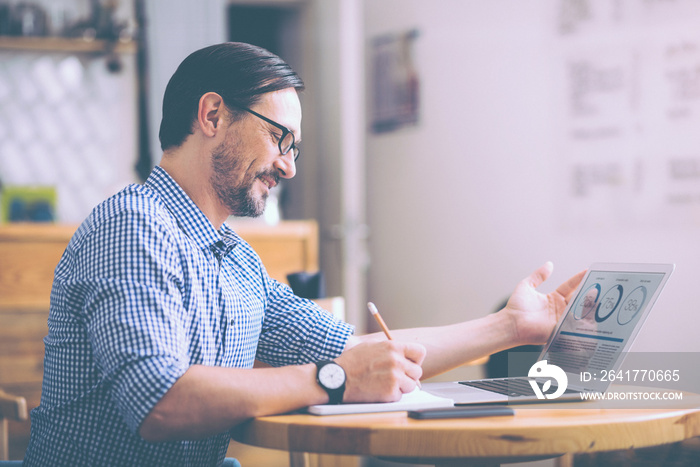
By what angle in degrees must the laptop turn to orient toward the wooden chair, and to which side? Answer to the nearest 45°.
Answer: approximately 45° to its right

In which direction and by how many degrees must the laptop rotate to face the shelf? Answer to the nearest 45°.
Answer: approximately 90° to its right

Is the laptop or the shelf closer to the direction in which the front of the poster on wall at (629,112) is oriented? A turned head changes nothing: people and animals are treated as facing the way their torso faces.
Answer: the laptop

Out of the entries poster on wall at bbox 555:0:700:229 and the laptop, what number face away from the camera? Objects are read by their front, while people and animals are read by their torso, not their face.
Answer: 0

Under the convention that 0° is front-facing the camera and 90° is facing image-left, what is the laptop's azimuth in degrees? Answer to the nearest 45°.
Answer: approximately 45°

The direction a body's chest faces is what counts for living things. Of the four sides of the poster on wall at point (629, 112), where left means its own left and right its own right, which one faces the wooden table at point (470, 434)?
front

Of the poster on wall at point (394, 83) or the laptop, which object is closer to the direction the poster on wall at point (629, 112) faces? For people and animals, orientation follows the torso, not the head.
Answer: the laptop

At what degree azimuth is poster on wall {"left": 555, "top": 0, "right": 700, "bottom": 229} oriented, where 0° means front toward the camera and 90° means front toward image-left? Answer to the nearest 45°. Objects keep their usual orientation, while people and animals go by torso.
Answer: approximately 0°

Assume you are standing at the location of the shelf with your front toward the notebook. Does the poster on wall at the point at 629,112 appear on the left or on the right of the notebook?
left

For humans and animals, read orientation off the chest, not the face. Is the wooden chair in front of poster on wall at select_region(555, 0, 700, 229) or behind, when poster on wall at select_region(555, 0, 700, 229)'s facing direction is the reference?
in front

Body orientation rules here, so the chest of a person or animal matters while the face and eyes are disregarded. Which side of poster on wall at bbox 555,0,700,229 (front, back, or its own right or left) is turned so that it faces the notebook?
front
